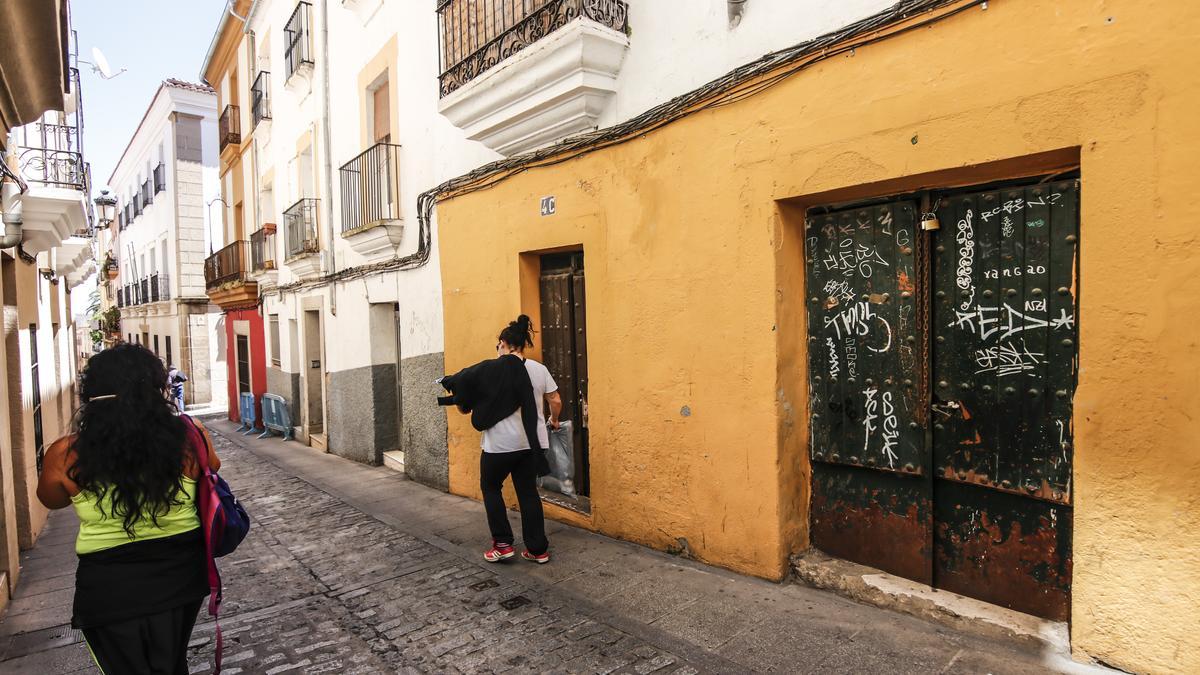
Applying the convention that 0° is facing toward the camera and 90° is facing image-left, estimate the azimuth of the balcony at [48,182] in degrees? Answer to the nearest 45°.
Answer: approximately 270°

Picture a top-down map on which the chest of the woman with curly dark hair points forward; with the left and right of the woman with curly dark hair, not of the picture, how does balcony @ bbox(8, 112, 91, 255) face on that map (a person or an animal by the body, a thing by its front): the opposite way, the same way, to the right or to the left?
to the right

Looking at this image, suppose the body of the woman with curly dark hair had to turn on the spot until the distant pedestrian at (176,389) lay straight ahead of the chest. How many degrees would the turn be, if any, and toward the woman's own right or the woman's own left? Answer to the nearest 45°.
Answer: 0° — they already face them

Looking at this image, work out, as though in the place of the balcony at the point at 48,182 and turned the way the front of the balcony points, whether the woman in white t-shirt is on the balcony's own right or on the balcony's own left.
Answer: on the balcony's own right

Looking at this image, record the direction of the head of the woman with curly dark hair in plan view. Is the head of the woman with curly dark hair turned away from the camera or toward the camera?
away from the camera

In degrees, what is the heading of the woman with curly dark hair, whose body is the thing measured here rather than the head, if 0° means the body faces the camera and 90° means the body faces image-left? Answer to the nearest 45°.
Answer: approximately 180°

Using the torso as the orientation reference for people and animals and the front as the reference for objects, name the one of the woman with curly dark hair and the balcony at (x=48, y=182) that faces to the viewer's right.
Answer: the balcony

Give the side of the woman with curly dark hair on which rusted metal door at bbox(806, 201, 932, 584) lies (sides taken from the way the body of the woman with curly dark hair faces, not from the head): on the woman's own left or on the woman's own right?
on the woman's own right

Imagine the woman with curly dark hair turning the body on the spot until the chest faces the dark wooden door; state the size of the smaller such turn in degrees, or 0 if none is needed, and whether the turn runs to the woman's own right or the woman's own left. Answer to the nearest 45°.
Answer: approximately 45° to the woman's own right

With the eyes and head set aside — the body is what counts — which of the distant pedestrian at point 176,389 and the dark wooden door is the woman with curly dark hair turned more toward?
the distant pedestrian

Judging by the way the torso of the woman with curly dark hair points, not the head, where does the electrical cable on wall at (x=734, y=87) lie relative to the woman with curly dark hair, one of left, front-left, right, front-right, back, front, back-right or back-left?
right

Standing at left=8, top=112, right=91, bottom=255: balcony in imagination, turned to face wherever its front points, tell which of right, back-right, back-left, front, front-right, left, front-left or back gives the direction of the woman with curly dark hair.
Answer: right

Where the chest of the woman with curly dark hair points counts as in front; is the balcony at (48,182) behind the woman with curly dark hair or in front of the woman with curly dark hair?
in front

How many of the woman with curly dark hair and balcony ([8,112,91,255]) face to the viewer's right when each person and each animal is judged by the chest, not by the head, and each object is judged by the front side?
1
